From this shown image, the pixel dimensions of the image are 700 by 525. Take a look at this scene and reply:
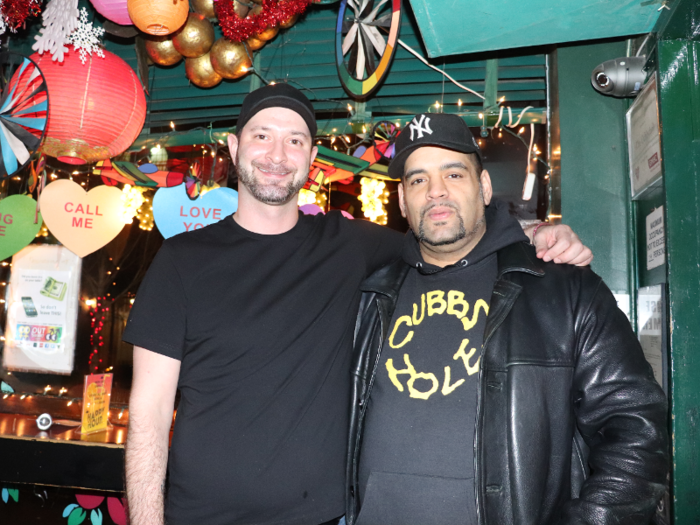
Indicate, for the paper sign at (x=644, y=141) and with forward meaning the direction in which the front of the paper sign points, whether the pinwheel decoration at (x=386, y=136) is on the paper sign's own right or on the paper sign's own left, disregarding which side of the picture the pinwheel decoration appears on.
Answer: on the paper sign's own right

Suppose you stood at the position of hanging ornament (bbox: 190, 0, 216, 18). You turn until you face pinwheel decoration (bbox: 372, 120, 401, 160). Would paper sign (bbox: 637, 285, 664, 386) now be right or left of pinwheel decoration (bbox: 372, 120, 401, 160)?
right

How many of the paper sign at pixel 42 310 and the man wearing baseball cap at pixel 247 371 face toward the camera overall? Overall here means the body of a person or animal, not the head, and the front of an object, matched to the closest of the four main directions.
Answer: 2

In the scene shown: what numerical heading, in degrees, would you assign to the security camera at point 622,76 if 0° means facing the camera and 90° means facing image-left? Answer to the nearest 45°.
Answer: approximately 45°

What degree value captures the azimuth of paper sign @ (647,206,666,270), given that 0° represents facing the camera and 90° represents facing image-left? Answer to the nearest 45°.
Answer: approximately 45°

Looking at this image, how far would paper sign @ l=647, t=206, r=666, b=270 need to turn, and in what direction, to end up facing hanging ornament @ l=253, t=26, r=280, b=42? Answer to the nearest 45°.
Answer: approximately 45° to its right

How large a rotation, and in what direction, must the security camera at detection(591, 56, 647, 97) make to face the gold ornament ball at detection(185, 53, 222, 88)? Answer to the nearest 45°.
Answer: approximately 45° to its right
